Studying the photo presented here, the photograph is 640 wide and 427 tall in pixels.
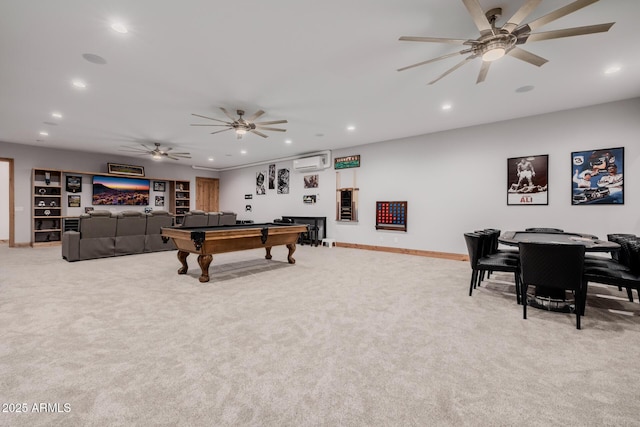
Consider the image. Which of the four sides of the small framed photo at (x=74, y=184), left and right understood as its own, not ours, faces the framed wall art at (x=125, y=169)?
left

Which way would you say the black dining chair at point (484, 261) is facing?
to the viewer's right

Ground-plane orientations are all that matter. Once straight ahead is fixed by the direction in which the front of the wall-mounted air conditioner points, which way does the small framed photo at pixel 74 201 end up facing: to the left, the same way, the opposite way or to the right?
to the left

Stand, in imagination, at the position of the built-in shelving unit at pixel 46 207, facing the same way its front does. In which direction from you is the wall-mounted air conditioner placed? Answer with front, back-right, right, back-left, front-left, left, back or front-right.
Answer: front-left

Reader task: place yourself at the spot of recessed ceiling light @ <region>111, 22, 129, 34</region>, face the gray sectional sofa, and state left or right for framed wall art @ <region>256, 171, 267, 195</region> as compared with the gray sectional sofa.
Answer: right

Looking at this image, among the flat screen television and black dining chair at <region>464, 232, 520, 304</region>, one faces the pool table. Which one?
the flat screen television

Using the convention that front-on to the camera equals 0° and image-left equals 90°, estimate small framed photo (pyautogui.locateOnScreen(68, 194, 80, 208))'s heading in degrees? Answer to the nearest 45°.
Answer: approximately 0°

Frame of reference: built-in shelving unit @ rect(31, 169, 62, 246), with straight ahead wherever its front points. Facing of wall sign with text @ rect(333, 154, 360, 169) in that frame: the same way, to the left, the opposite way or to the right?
to the right

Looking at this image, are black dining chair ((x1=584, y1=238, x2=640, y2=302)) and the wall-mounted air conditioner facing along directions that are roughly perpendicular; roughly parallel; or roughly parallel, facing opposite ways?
roughly perpendicular

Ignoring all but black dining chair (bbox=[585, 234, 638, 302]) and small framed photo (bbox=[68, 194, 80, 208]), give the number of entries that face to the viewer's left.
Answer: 1

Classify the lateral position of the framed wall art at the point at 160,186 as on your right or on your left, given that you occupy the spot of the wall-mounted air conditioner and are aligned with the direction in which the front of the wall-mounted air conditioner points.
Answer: on your right

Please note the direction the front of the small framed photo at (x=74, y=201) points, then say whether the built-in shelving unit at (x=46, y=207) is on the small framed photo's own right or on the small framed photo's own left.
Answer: on the small framed photo's own right

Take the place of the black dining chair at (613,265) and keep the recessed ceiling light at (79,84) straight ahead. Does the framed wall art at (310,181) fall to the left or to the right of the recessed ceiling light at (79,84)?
right

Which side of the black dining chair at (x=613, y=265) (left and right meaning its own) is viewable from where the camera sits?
left

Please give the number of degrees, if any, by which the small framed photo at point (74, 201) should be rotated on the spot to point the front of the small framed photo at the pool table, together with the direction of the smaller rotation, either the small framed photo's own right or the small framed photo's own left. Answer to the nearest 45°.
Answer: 0° — it already faces it
